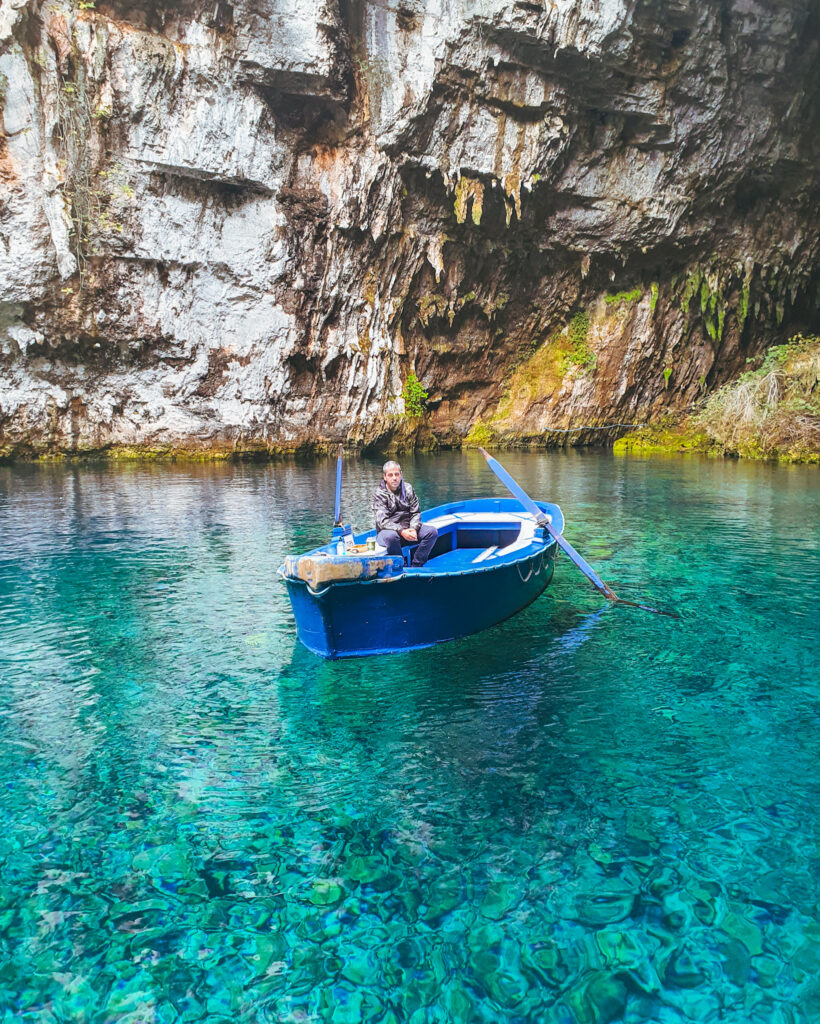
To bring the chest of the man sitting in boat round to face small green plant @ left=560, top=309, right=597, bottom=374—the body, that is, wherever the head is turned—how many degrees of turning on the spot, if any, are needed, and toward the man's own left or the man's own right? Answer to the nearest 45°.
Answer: approximately 180°

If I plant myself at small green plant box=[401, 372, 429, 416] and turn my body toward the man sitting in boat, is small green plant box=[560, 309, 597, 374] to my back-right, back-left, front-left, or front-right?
back-left

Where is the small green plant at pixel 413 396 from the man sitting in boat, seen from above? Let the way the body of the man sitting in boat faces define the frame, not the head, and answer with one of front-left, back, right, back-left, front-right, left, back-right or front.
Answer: back

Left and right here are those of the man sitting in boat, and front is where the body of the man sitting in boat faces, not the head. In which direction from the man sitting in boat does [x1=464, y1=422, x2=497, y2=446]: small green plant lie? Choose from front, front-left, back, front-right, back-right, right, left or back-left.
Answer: back

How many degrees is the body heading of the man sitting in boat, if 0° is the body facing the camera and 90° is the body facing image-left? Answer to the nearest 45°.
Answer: approximately 0°
